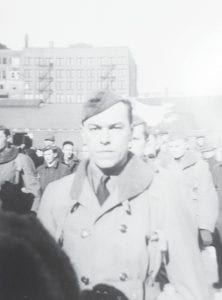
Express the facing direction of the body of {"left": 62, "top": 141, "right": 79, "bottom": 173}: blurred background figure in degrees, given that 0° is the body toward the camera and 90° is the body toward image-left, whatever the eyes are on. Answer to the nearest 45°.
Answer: approximately 0°

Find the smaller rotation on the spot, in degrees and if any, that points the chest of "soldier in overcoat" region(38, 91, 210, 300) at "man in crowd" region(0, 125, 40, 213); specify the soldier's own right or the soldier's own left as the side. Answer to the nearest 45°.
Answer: approximately 135° to the soldier's own right

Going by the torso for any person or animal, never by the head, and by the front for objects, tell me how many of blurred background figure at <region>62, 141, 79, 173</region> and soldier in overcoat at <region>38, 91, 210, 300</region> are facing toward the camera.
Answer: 2

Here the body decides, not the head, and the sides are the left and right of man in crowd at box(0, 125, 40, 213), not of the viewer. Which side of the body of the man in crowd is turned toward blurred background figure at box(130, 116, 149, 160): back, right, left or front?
left

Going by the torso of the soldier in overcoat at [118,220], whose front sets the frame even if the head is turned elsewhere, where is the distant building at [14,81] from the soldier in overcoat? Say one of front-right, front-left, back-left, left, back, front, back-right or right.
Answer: back-right
